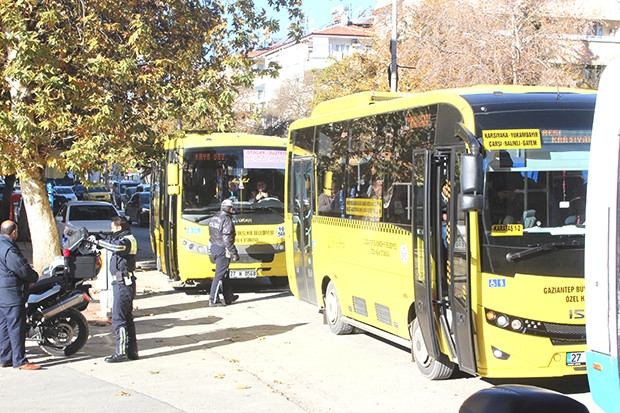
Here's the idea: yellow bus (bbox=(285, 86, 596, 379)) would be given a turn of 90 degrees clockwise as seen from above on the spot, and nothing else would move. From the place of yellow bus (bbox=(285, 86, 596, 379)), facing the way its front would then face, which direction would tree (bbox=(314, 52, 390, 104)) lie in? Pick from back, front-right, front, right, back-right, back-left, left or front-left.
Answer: back-right

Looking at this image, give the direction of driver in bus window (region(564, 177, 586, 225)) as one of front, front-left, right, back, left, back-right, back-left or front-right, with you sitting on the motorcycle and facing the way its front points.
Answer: back-left

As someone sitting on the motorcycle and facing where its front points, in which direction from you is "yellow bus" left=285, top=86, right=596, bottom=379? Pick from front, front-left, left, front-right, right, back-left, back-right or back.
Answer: back-left

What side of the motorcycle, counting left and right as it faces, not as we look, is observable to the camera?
left

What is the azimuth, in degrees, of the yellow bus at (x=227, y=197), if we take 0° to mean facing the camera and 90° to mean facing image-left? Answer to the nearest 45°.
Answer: approximately 0°

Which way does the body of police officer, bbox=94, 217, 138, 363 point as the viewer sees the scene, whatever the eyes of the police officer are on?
to the viewer's left

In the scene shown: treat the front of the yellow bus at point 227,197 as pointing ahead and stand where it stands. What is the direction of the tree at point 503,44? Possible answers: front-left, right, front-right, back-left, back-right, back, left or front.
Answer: back-left
